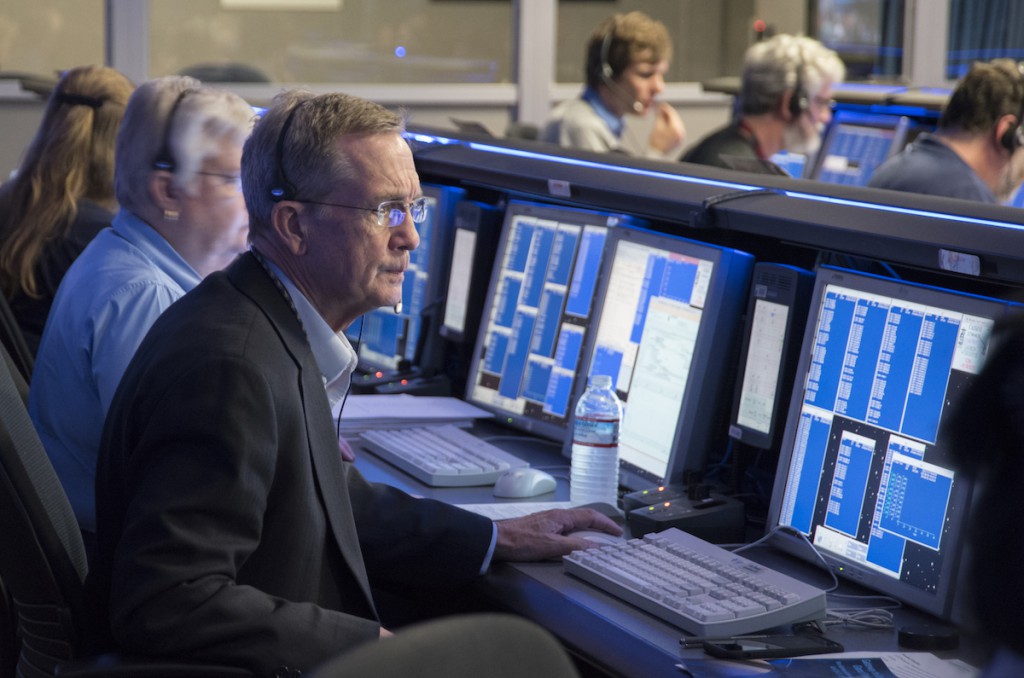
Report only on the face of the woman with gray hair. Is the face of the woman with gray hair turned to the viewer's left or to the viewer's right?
to the viewer's right

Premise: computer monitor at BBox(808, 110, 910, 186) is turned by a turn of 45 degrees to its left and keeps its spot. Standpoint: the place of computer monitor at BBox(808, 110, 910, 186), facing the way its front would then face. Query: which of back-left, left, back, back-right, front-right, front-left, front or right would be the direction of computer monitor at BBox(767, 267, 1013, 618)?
front

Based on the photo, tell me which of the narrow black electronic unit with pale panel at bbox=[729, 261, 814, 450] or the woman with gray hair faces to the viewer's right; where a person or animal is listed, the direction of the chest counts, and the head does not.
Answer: the woman with gray hair

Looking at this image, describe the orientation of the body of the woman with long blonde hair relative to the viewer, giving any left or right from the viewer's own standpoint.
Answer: facing away from the viewer and to the right of the viewer

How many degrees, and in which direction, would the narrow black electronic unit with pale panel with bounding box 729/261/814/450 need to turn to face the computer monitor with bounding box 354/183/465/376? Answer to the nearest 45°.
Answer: approximately 90° to its right

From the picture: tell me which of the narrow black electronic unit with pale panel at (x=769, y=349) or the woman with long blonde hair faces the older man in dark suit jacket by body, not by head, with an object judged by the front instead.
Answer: the narrow black electronic unit with pale panel

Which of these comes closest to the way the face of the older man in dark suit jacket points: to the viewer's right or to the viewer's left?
to the viewer's right

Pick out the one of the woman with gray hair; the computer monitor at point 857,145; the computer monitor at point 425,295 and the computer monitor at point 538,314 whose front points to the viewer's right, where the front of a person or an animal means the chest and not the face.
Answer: the woman with gray hair

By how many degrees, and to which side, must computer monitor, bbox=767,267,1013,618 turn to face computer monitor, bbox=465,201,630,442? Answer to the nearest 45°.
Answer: approximately 90° to its right

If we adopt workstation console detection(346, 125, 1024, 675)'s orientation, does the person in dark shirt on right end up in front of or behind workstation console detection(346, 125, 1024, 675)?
behind

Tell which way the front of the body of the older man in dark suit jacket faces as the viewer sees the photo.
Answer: to the viewer's right

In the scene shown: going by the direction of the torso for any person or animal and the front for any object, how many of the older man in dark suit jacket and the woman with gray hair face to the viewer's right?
2
